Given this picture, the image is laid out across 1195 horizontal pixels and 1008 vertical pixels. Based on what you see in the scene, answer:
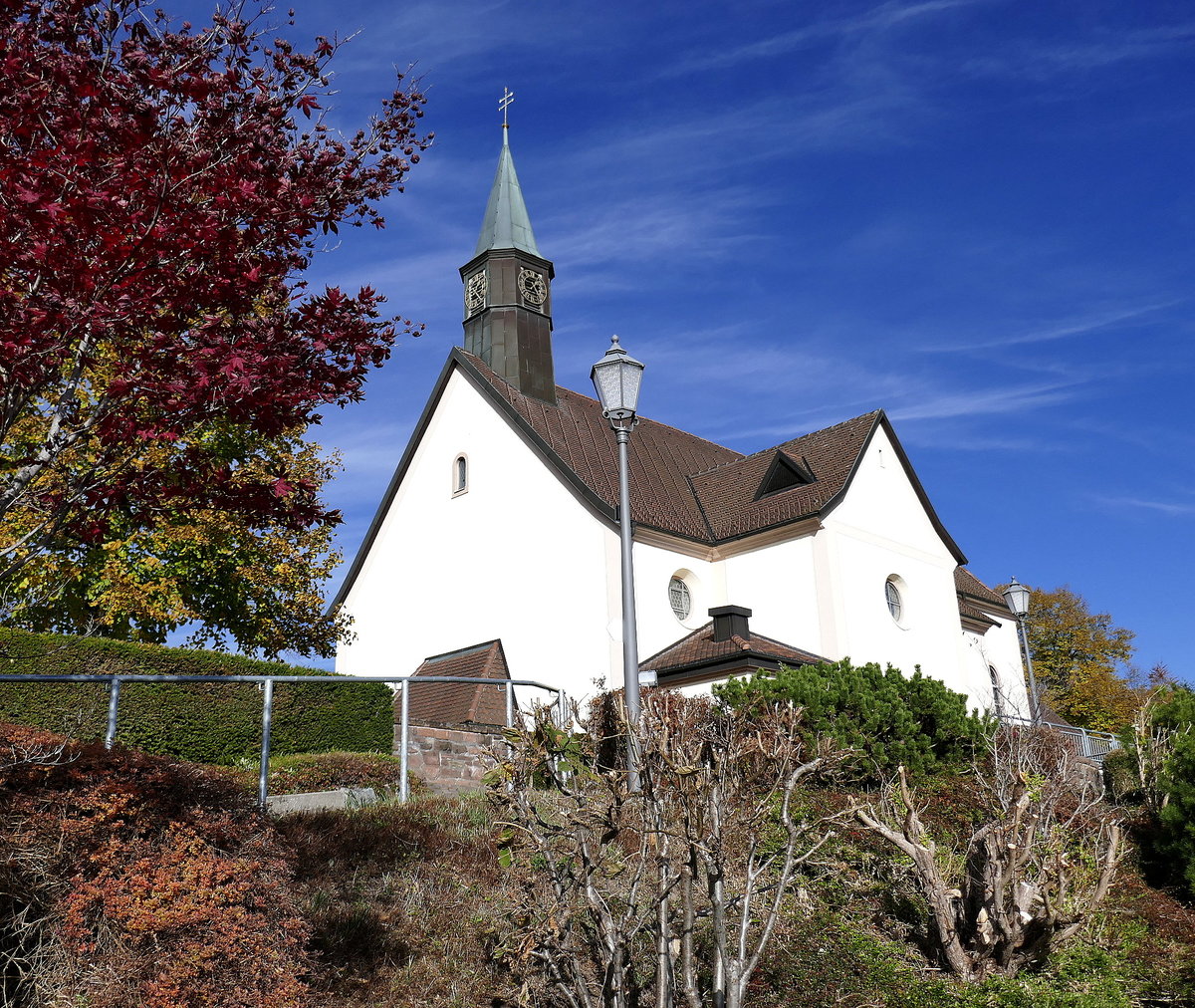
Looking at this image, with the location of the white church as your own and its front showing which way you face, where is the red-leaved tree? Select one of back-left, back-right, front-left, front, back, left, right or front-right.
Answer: front-left

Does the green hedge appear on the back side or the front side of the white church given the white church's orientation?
on the front side

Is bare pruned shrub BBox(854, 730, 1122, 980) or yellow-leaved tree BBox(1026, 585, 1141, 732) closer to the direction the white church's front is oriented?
the bare pruned shrub

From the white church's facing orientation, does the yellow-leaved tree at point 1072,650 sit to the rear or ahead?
to the rear

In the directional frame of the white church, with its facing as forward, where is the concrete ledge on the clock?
The concrete ledge is roughly at 11 o'clock from the white church.

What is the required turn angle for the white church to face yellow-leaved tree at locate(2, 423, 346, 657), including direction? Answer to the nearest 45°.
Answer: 0° — it already faces it

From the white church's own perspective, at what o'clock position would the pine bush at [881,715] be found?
The pine bush is roughly at 10 o'clock from the white church.

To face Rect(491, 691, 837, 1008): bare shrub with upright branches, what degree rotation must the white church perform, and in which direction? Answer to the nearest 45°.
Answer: approximately 45° to its left

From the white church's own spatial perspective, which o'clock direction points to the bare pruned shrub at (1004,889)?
The bare pruned shrub is roughly at 10 o'clock from the white church.

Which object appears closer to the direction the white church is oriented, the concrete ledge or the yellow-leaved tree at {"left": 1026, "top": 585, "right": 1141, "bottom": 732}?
the concrete ledge

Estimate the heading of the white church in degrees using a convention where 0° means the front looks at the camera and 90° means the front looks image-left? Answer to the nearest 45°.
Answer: approximately 45°
